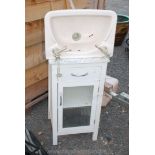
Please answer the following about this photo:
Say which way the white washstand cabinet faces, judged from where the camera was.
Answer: facing the viewer
